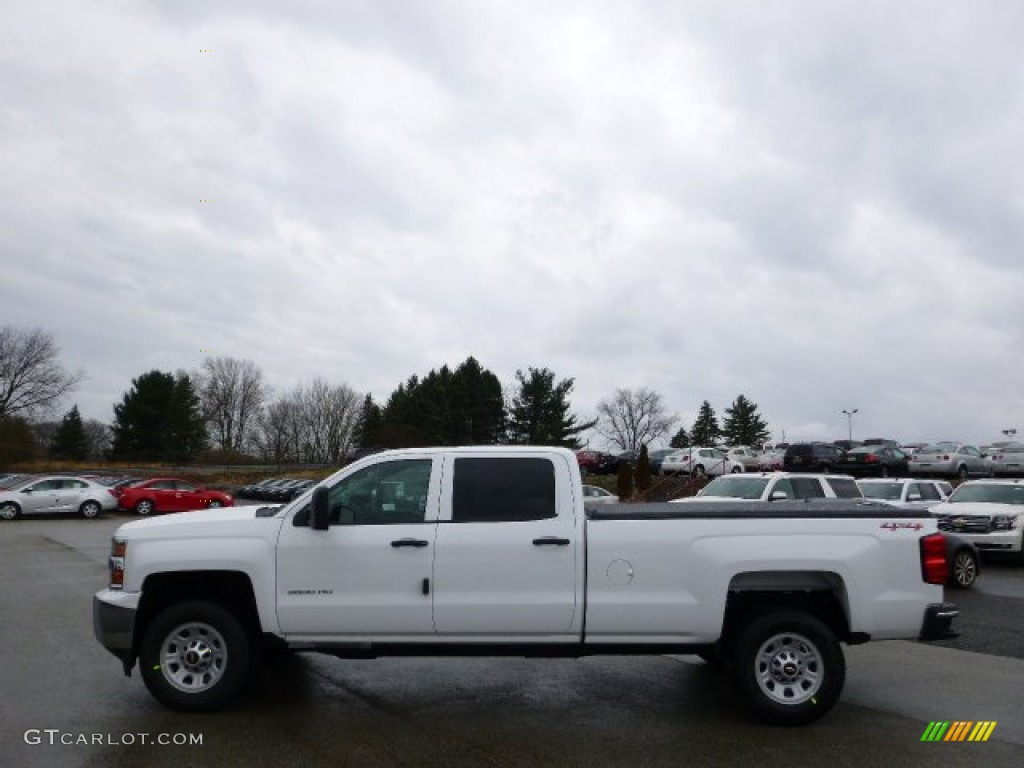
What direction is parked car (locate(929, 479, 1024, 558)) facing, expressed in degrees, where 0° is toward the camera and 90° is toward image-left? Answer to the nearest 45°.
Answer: approximately 45°

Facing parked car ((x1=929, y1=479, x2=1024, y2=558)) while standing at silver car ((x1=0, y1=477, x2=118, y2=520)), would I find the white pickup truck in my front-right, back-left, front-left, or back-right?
front-right

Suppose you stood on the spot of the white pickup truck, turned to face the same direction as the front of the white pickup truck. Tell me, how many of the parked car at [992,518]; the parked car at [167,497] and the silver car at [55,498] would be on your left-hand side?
0

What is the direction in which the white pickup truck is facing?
to the viewer's left

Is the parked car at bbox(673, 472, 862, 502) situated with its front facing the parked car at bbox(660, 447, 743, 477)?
no

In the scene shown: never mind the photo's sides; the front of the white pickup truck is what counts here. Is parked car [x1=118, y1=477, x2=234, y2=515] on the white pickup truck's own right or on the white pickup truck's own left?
on the white pickup truck's own right

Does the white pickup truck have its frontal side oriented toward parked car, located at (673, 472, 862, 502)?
no

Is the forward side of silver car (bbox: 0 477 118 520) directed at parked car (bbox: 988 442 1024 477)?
no

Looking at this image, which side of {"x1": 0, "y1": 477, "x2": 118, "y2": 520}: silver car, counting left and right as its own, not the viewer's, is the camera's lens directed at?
left

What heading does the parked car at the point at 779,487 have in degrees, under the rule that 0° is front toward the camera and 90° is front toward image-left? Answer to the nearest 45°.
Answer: approximately 45°

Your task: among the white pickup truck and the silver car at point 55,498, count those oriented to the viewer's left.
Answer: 2

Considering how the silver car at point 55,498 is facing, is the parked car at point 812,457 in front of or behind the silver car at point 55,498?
behind
